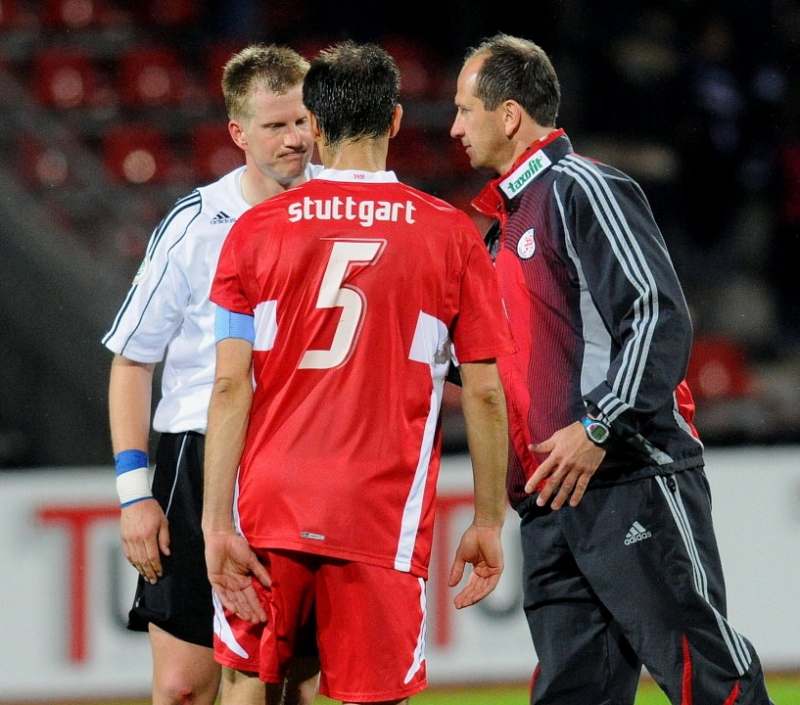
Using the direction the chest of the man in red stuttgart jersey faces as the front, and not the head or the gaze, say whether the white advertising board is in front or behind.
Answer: in front

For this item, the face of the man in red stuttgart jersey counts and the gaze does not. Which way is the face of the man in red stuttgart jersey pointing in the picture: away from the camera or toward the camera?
away from the camera

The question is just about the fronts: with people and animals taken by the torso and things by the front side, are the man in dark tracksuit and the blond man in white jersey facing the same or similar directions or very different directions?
very different directions

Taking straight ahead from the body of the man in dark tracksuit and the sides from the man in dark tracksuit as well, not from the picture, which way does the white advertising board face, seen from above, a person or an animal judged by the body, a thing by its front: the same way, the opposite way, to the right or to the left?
to the left

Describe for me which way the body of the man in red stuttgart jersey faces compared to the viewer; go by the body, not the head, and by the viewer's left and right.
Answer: facing away from the viewer

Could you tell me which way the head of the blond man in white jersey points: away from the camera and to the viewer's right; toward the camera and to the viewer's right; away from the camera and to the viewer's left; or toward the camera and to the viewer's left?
toward the camera and to the viewer's right

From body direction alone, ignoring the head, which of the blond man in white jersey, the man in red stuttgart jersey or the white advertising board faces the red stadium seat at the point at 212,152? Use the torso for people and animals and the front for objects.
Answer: the man in red stuttgart jersey

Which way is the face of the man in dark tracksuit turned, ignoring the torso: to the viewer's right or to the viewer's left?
to the viewer's left

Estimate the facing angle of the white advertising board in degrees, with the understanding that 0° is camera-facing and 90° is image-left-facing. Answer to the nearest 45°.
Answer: approximately 0°

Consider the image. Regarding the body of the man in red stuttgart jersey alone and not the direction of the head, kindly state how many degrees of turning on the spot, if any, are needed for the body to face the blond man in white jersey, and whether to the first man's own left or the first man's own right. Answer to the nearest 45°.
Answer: approximately 45° to the first man's own left

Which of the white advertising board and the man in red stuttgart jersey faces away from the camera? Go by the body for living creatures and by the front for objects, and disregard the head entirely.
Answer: the man in red stuttgart jersey

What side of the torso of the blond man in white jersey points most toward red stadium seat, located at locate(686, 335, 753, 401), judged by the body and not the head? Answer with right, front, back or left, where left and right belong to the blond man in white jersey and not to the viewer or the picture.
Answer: left

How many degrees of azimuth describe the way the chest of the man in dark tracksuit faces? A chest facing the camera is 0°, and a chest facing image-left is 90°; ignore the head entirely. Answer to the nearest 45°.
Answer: approximately 90°

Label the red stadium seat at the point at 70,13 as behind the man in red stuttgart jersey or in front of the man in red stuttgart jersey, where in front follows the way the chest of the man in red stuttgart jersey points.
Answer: in front

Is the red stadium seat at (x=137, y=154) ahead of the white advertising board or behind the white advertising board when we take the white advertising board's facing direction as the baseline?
behind

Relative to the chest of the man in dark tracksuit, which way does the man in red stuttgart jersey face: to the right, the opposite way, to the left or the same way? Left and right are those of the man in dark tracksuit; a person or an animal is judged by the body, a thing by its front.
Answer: to the right

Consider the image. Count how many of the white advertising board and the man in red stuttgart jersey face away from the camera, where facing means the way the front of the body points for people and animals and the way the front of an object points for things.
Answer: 1
